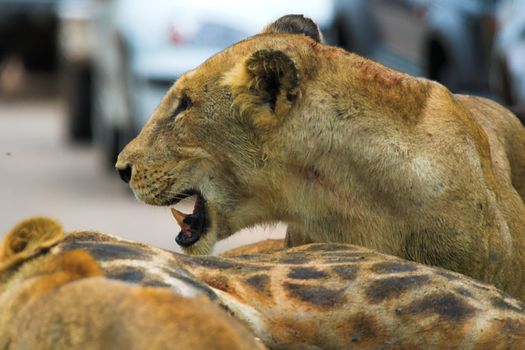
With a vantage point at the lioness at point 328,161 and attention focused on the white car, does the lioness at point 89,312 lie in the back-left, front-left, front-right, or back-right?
back-left

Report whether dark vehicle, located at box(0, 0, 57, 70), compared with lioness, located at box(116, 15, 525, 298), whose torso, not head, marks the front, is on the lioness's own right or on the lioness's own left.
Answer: on the lioness's own right

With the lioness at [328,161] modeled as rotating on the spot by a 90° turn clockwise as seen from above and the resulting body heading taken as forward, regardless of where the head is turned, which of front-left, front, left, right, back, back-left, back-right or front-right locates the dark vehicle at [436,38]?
front

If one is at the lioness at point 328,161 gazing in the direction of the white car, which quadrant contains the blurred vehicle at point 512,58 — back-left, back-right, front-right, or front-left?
front-right

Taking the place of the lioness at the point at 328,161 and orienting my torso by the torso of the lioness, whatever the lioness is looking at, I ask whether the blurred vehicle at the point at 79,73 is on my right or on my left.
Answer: on my right

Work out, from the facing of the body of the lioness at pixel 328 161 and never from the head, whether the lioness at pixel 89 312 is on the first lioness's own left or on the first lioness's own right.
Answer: on the first lioness's own left

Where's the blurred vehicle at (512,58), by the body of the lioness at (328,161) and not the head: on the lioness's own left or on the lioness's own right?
on the lioness's own right

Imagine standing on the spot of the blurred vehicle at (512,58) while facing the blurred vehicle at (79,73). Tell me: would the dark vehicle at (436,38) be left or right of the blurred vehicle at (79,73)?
right

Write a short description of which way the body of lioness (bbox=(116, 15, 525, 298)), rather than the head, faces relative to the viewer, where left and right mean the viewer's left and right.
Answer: facing to the left of the viewer

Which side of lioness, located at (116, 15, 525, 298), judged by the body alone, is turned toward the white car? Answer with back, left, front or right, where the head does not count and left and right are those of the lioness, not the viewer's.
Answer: right
